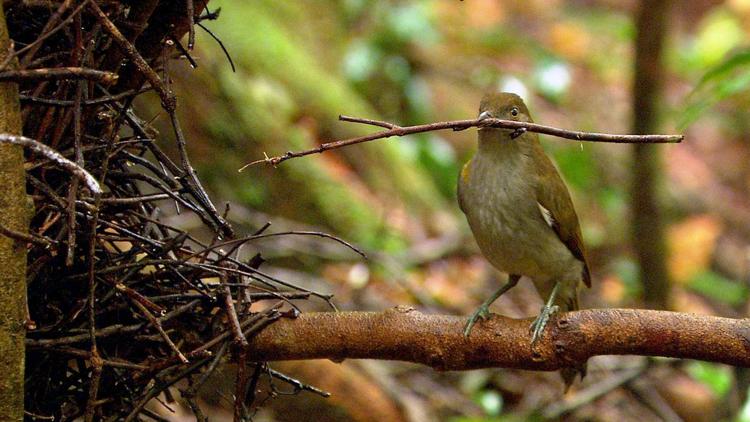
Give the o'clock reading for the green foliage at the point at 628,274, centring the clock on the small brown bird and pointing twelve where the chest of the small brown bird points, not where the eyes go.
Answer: The green foliage is roughly at 5 o'clock from the small brown bird.

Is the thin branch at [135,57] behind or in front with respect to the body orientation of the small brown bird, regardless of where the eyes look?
in front

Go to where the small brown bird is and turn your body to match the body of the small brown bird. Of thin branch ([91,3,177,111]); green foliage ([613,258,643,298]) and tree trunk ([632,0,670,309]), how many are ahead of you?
1

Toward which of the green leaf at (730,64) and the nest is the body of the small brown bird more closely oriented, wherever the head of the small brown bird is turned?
the nest

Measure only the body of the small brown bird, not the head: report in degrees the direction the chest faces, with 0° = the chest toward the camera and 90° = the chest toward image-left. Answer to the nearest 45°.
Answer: approximately 45°

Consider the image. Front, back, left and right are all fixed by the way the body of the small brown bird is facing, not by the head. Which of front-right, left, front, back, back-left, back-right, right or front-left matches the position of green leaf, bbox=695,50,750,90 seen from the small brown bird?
back
